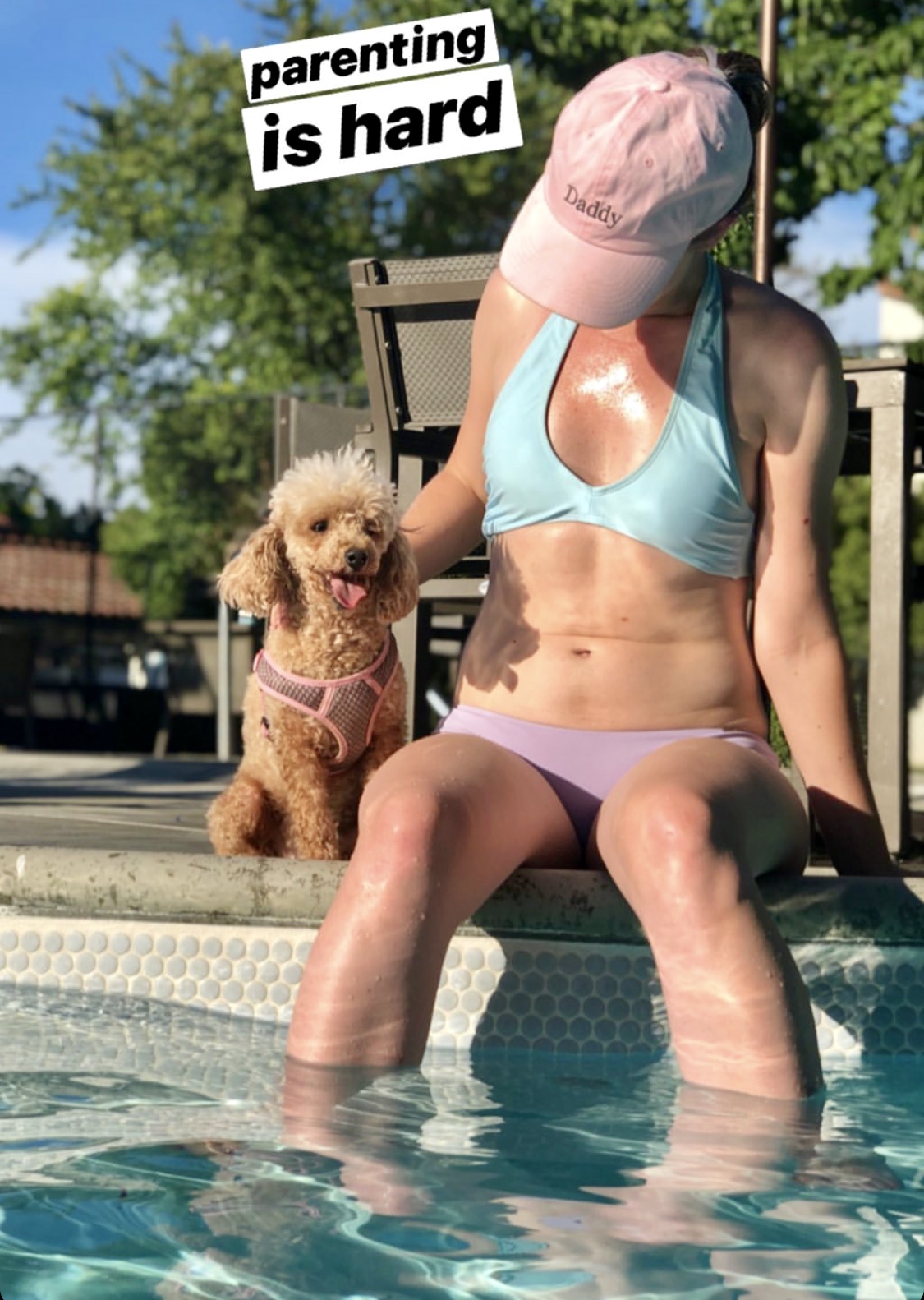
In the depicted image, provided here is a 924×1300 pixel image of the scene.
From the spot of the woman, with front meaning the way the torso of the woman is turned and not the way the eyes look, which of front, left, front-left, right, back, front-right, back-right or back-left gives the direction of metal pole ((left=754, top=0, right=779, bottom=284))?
back

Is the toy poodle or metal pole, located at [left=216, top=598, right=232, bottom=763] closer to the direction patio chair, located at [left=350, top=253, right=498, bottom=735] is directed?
the metal pole

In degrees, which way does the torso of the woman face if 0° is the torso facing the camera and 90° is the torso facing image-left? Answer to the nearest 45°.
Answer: approximately 0°

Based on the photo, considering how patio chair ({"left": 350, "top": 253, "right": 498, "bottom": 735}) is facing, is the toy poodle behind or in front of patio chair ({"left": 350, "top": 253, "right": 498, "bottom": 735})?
behind

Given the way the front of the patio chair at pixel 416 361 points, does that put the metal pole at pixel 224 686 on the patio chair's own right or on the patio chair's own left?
on the patio chair's own left

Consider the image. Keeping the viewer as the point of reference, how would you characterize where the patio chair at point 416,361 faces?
facing away from the viewer and to the right of the viewer

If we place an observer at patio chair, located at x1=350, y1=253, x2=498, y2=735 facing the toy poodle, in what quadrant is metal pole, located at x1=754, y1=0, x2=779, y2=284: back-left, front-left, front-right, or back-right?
back-left

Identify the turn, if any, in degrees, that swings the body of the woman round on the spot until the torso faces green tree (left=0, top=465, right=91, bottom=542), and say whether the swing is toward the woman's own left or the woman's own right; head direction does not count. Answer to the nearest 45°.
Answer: approximately 180°

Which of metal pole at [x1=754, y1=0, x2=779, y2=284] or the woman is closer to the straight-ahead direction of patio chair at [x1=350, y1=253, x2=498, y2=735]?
the metal pole
